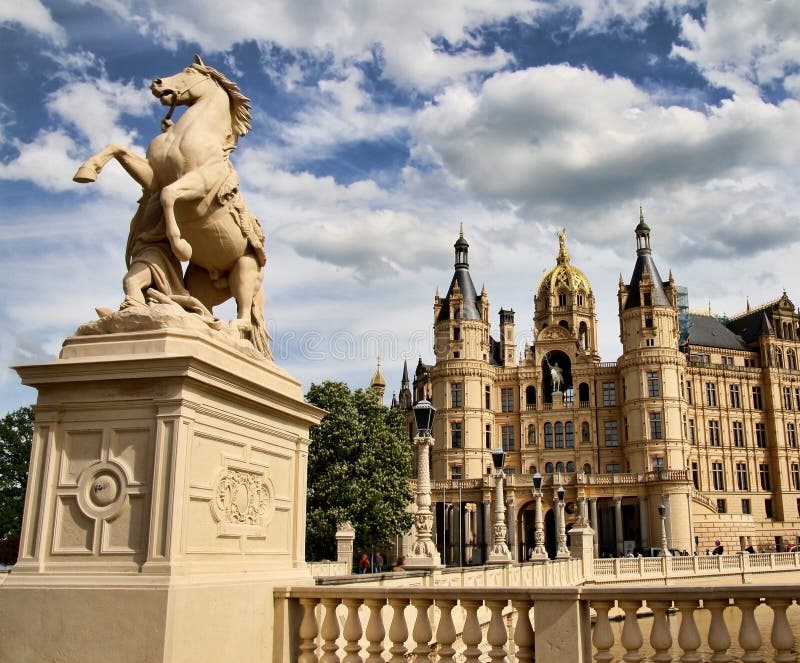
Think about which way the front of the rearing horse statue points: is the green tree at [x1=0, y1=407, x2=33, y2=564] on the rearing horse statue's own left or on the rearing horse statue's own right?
on the rearing horse statue's own right

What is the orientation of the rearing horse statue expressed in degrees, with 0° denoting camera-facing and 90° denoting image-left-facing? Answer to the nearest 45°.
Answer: approximately 45°

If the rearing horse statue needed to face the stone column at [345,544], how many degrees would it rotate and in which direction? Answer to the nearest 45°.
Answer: approximately 135° to its right

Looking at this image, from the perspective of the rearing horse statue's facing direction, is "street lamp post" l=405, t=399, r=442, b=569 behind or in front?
behind

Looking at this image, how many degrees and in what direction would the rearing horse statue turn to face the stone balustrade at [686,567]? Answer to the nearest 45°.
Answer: approximately 180°

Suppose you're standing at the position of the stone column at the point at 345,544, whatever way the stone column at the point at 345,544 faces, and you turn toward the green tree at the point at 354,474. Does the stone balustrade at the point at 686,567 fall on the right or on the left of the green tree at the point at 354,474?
right

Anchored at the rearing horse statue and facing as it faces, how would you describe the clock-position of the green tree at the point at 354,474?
The green tree is roughly at 5 o'clock from the rearing horse statue.
